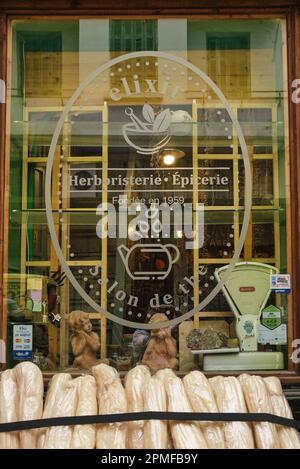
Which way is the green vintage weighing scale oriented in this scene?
toward the camera

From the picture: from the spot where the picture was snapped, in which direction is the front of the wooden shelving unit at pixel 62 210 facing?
facing the viewer

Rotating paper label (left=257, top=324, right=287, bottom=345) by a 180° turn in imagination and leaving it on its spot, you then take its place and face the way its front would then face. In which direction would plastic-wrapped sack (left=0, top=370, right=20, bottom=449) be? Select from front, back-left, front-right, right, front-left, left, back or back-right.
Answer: back-left

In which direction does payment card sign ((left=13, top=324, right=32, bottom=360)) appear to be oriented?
toward the camera

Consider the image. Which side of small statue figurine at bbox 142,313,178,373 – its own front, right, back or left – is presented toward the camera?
front

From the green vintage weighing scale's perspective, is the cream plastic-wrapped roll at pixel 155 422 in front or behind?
in front

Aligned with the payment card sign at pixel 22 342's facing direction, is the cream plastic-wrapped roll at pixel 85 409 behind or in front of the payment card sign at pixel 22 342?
in front

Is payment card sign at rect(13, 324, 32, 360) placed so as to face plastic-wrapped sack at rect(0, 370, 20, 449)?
yes

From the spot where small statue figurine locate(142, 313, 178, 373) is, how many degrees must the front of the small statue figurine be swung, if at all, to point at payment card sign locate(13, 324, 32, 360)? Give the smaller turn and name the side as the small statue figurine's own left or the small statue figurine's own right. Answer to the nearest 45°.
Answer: approximately 90° to the small statue figurine's own right

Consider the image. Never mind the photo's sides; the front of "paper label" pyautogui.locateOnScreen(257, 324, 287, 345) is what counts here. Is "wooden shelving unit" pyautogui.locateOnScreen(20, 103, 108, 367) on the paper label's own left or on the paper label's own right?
on the paper label's own right
